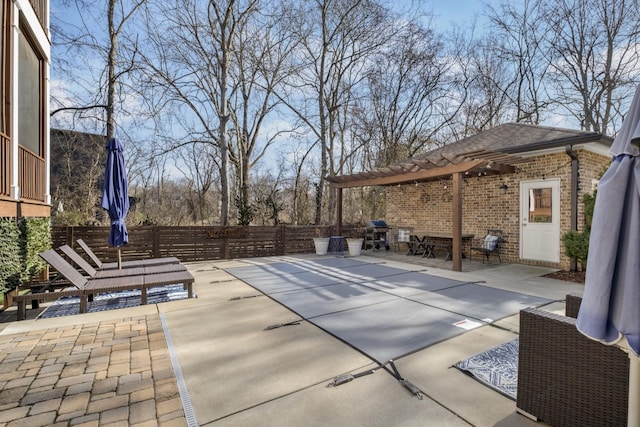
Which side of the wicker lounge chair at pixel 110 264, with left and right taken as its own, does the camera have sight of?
right

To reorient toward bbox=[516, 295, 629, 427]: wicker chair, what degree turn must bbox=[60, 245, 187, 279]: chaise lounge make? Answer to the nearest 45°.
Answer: approximately 45° to its right

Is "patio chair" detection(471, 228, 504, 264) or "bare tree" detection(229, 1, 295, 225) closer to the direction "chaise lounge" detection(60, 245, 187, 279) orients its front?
the patio chair

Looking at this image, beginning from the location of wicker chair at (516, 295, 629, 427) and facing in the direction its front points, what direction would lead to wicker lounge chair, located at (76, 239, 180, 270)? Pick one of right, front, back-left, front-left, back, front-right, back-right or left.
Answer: front-left

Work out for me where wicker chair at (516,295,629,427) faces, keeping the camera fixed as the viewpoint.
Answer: facing away from the viewer and to the left of the viewer

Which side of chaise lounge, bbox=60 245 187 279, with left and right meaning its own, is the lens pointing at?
right

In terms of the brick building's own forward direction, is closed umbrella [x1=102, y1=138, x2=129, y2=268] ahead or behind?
ahead

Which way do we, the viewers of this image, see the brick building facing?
facing the viewer and to the left of the viewer

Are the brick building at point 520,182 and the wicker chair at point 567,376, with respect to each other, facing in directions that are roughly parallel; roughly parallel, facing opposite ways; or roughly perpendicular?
roughly perpendicular

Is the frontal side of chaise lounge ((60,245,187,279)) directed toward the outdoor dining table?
yes

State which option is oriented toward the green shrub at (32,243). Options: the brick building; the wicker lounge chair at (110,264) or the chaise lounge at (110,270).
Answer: the brick building

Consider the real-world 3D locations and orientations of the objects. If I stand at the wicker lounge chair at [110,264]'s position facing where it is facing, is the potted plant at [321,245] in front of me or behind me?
in front
